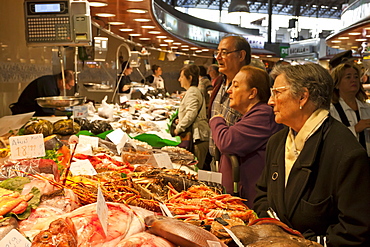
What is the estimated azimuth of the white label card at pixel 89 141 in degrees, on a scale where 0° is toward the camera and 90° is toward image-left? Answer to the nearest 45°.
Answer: approximately 0°

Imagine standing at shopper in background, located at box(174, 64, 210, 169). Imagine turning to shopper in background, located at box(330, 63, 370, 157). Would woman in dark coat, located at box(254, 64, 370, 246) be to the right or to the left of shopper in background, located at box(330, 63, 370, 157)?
right

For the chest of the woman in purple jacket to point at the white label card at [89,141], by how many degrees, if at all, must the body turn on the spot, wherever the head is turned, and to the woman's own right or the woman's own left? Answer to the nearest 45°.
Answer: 0° — they already face it

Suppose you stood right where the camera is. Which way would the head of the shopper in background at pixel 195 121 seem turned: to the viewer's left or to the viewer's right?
to the viewer's left

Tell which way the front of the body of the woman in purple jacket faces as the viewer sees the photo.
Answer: to the viewer's left

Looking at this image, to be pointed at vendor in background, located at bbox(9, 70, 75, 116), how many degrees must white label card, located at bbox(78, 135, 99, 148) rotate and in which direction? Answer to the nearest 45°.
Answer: approximately 180°

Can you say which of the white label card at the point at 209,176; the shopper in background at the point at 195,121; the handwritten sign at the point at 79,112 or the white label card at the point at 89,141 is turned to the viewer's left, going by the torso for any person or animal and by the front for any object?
the shopper in background

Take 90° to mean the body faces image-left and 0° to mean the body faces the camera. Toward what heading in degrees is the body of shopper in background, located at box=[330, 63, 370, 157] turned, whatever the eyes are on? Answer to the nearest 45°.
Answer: approximately 315°

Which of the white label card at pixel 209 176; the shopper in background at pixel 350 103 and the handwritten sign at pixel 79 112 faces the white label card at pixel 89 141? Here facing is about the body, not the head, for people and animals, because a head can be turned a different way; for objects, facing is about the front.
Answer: the handwritten sign

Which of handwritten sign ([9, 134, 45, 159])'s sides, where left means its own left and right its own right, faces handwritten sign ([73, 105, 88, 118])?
back

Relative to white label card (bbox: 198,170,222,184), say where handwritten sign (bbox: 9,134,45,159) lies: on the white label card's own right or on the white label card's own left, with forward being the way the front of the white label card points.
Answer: on the white label card's own right

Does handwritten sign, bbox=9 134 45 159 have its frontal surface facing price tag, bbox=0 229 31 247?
yes

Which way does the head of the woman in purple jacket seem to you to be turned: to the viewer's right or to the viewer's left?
to the viewer's left
